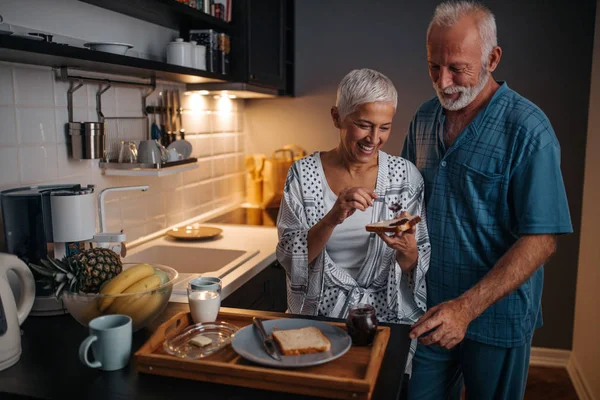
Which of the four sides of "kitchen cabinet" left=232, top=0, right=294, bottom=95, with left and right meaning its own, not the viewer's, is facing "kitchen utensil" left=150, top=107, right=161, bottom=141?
right

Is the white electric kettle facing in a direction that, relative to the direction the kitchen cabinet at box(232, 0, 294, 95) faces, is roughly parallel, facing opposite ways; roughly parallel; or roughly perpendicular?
roughly perpendicular

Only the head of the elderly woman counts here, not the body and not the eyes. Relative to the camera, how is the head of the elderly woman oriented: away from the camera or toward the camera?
toward the camera

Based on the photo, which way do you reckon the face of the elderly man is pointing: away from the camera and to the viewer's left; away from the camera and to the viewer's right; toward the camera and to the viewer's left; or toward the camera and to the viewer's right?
toward the camera and to the viewer's left

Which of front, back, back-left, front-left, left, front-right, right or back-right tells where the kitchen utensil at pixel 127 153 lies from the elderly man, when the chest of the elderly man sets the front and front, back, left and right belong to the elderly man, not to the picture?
front-right

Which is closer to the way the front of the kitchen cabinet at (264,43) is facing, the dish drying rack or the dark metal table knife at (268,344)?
the dark metal table knife

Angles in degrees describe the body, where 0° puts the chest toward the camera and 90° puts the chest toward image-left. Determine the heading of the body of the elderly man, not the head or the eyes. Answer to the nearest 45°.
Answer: approximately 45°

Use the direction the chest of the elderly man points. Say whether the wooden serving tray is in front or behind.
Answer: in front

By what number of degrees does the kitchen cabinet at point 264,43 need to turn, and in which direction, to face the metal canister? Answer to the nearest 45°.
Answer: approximately 90° to its right
